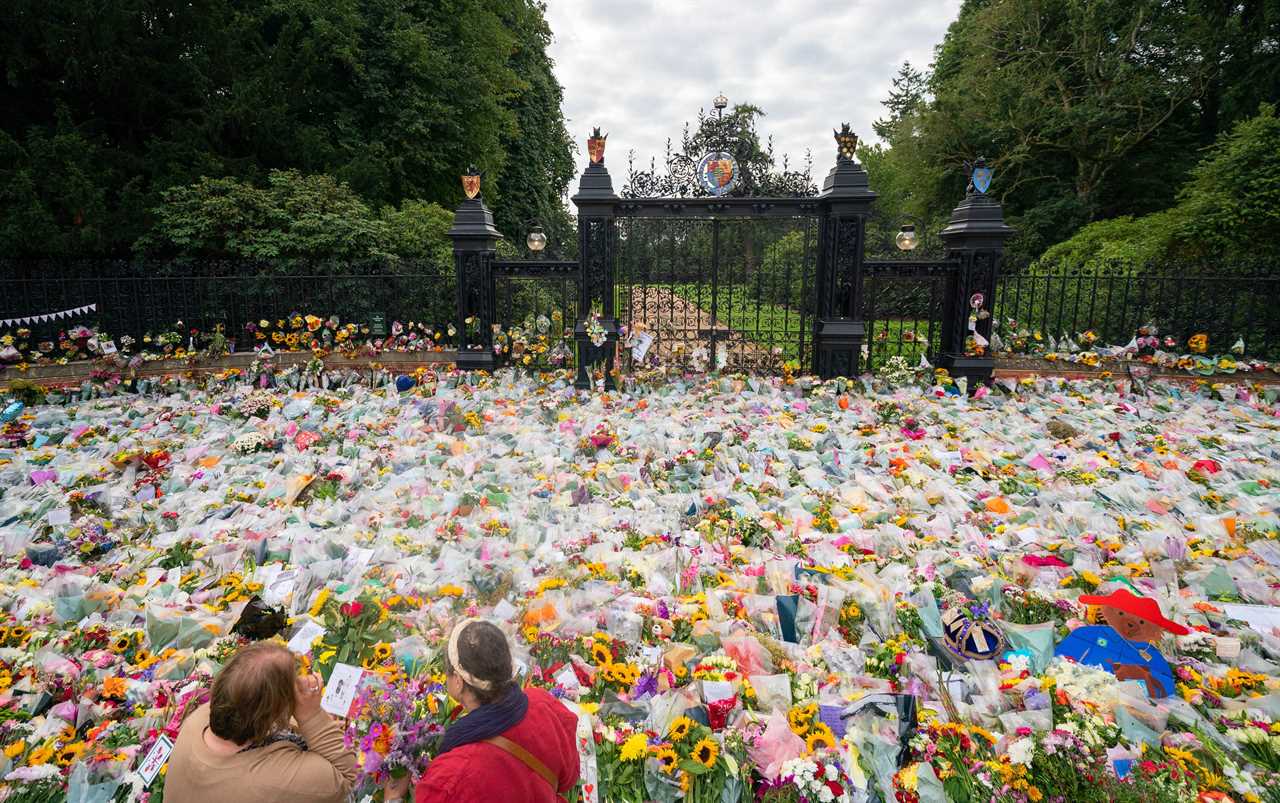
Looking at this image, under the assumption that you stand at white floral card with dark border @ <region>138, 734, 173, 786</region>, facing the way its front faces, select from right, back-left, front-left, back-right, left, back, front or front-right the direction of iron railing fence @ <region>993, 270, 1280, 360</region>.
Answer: left

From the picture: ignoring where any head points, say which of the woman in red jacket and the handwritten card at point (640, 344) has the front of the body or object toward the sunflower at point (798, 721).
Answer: the handwritten card

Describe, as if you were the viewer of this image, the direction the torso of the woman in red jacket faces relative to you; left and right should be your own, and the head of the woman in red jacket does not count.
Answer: facing away from the viewer and to the left of the viewer

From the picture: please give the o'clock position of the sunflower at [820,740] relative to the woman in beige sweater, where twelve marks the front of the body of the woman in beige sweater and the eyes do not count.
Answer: The sunflower is roughly at 2 o'clock from the woman in beige sweater.

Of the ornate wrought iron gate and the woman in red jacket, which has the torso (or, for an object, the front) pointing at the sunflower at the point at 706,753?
the ornate wrought iron gate

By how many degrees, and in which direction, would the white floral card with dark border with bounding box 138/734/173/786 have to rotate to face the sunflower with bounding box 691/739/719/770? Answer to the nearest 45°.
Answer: approximately 45° to its left

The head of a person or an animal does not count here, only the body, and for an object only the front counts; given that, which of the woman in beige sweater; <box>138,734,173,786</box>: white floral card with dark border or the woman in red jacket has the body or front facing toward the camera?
the white floral card with dark border

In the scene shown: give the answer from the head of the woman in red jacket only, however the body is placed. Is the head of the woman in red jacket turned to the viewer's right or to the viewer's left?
to the viewer's left

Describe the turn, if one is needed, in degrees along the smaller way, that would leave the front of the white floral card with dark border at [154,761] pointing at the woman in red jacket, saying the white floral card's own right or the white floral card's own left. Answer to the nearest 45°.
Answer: approximately 45° to the white floral card's own left

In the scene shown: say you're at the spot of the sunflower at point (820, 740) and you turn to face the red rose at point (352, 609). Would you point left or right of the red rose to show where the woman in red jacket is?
left

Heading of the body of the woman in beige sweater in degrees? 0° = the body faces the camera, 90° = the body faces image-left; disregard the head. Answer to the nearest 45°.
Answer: approximately 225°

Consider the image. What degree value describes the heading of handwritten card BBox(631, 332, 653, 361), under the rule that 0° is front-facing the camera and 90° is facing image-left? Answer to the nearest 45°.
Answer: approximately 0°

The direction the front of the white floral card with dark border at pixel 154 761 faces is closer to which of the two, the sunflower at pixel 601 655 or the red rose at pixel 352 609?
the sunflower

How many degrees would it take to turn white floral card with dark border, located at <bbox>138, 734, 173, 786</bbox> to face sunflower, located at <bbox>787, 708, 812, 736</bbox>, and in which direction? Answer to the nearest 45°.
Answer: approximately 45° to its left

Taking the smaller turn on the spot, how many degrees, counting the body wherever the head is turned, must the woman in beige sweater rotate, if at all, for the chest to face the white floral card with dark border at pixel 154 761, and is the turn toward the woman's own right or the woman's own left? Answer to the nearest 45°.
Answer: approximately 90° to the woman's own left

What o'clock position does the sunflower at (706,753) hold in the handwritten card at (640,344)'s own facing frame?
The sunflower is roughly at 12 o'clock from the handwritten card.
